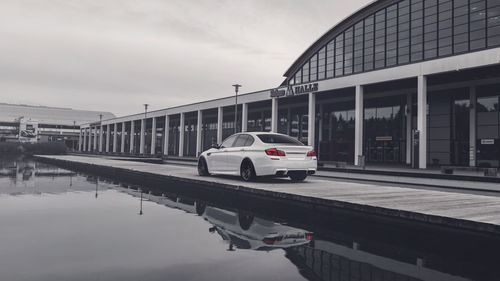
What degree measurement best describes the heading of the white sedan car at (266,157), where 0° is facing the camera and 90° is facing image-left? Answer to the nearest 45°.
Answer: approximately 135°

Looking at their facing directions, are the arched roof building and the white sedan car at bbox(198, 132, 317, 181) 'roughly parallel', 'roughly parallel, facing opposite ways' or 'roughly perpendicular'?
roughly perpendicular

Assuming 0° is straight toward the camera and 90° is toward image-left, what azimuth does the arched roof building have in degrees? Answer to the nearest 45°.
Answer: approximately 45°

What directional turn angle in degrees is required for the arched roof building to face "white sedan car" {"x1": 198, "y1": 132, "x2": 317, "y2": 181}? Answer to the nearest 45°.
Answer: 0° — it already faces it
